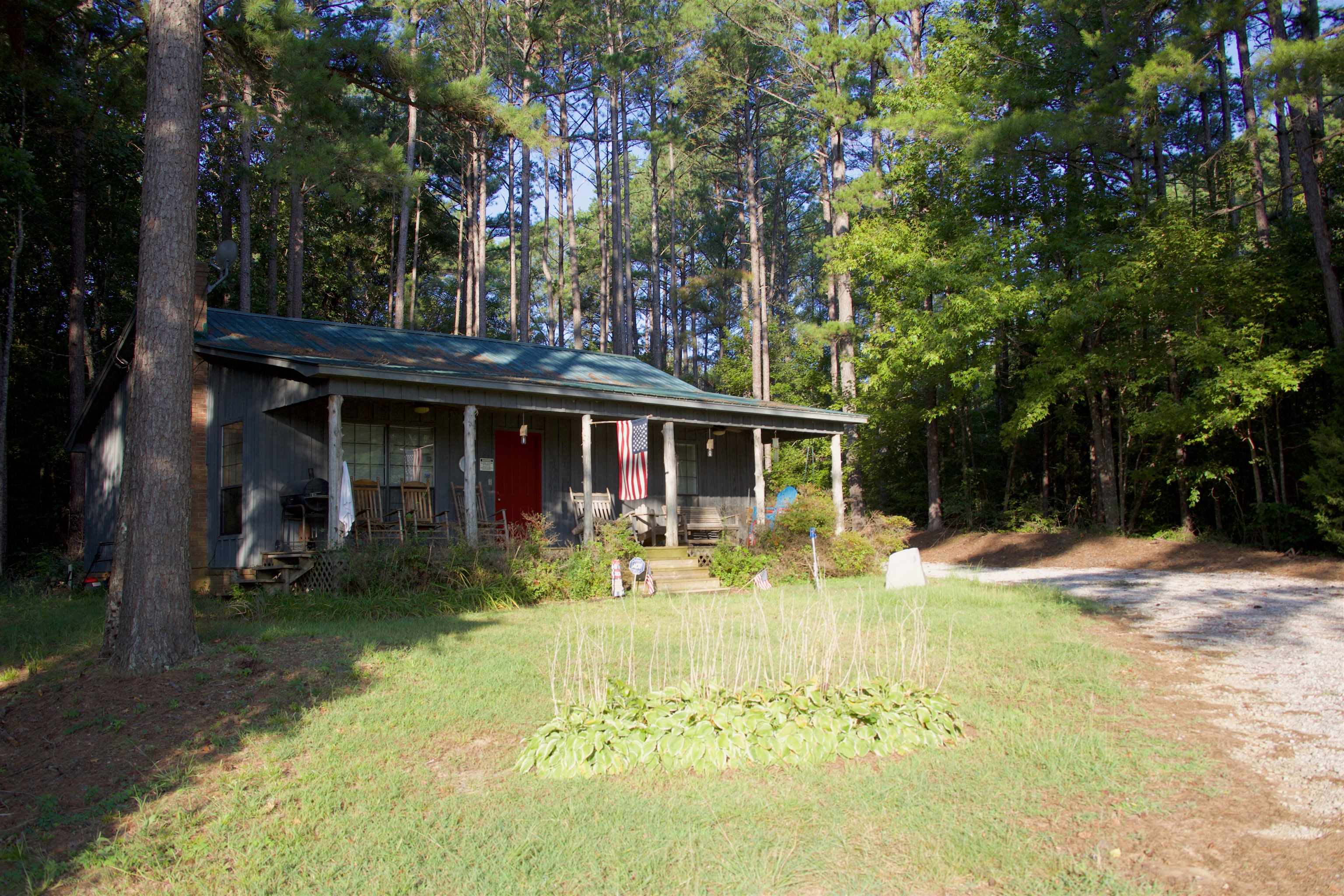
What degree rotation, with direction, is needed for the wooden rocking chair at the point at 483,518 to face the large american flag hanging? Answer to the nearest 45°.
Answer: approximately 45° to its left

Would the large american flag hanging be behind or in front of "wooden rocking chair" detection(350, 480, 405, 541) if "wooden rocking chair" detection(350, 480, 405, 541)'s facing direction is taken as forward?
in front

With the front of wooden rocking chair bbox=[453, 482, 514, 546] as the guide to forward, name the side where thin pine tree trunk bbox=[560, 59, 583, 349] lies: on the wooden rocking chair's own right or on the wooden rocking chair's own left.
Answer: on the wooden rocking chair's own left

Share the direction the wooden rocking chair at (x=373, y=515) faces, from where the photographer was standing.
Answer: facing the viewer and to the right of the viewer

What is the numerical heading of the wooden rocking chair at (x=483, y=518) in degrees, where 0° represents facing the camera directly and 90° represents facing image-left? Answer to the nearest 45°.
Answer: approximately 315°

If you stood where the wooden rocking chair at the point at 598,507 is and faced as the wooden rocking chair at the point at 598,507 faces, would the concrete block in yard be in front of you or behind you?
in front

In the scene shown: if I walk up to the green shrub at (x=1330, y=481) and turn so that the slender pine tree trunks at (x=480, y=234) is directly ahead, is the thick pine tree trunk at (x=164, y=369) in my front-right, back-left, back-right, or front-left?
front-left

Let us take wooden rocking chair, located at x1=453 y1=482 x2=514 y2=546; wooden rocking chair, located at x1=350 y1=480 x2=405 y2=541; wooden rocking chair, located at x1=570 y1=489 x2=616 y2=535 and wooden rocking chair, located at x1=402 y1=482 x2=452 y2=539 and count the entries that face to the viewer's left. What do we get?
0

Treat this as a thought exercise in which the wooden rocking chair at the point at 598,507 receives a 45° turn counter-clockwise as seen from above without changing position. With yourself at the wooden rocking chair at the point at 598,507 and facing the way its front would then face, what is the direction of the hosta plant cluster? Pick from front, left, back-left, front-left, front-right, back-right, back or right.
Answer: right

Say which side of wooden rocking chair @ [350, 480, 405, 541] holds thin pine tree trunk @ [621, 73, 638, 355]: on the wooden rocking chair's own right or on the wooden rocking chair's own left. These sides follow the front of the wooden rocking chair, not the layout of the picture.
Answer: on the wooden rocking chair's own left

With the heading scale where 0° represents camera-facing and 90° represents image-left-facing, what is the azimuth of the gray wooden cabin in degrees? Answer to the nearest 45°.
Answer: approximately 315°

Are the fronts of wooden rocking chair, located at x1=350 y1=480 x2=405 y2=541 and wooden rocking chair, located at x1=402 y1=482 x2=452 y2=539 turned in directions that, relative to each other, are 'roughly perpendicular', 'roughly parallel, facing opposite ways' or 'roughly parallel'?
roughly parallel

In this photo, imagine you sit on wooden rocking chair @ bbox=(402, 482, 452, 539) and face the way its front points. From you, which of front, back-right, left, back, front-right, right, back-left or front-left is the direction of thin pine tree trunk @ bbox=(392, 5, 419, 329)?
back-left

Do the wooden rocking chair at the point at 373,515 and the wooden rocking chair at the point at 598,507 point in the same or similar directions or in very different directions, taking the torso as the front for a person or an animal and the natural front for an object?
same or similar directions
